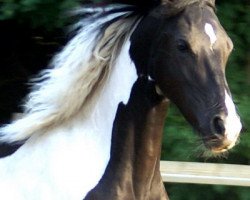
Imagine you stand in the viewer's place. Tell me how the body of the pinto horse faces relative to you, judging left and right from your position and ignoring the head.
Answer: facing the viewer and to the right of the viewer
